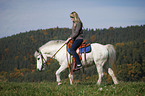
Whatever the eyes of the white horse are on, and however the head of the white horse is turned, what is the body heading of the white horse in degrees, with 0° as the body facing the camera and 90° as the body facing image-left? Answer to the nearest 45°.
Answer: approximately 90°

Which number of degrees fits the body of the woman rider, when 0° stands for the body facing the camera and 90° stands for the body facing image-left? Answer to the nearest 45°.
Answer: approximately 90°
